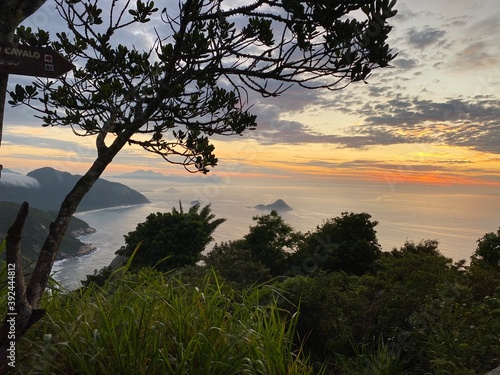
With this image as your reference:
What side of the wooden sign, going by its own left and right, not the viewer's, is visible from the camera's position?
front
